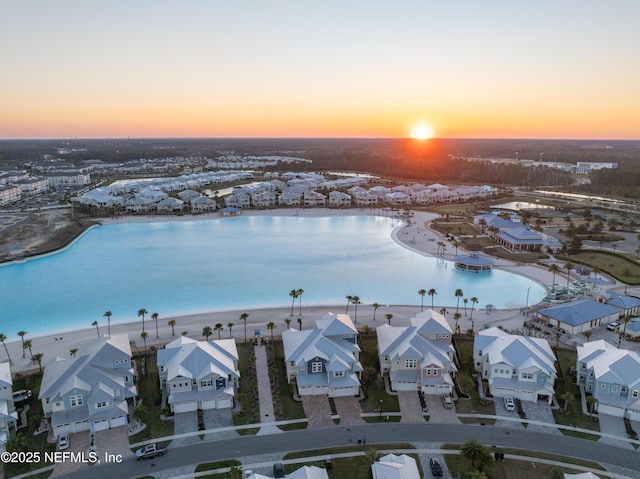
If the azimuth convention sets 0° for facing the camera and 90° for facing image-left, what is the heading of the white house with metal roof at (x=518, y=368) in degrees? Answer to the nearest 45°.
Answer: approximately 0°

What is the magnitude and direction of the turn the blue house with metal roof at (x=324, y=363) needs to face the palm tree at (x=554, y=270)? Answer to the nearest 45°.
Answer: approximately 135° to its left

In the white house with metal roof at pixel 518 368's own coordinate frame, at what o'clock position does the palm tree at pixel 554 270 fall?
The palm tree is roughly at 6 o'clock from the white house with metal roof.

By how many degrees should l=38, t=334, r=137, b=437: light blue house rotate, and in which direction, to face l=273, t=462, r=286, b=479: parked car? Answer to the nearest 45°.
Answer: approximately 45° to its left

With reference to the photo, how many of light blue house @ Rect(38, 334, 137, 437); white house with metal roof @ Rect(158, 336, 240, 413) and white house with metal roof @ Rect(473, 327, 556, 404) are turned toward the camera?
3

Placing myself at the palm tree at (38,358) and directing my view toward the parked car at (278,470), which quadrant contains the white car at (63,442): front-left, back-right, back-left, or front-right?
front-right

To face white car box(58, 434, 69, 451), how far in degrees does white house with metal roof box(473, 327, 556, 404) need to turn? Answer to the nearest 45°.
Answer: approximately 45° to its right

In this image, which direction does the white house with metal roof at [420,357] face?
toward the camera

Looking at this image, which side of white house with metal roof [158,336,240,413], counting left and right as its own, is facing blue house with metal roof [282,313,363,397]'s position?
left

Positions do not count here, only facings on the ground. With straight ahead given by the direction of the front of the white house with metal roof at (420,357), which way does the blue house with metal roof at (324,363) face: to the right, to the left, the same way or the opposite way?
the same way

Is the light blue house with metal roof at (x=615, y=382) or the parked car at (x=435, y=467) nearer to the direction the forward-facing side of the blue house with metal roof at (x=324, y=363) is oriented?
the parked car

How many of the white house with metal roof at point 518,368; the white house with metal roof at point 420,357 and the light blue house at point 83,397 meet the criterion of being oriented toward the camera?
3

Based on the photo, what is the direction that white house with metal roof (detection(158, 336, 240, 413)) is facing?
toward the camera

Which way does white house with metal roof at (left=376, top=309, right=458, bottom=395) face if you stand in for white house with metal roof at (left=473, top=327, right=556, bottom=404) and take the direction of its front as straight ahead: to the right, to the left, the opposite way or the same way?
the same way
